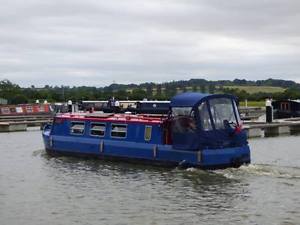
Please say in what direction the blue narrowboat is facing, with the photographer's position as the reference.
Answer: facing away from the viewer and to the left of the viewer
